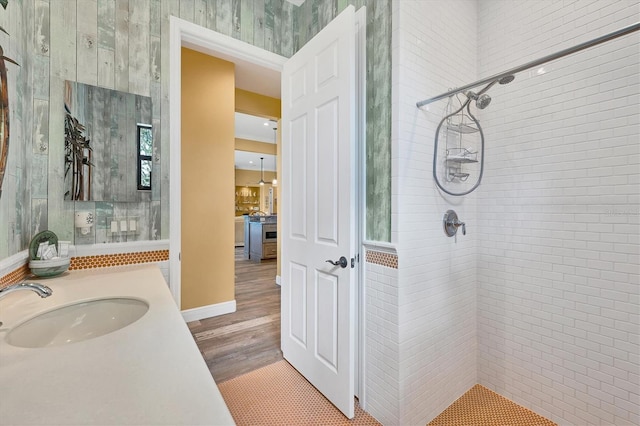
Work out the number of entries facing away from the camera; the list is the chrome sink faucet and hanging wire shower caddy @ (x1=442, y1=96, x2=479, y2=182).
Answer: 0

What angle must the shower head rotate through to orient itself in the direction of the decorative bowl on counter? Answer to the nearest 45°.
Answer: approximately 90° to its right

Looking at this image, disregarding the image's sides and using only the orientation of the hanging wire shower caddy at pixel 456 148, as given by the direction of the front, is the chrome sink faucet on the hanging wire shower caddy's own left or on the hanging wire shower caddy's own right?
on the hanging wire shower caddy's own right

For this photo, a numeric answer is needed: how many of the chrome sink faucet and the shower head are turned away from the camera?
0

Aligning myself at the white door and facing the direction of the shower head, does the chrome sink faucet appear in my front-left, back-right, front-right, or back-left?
back-right

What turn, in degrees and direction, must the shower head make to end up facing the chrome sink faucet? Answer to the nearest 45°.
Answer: approximately 90° to its right

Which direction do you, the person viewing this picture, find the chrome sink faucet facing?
facing to the right of the viewer

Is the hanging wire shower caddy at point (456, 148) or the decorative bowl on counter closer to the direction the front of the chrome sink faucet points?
the hanging wire shower caddy

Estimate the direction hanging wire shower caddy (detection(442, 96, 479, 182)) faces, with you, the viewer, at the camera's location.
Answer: facing the viewer and to the right of the viewer

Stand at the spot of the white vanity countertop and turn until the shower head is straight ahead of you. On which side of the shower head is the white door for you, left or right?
left

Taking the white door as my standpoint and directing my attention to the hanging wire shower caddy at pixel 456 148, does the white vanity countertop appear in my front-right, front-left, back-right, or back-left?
back-right

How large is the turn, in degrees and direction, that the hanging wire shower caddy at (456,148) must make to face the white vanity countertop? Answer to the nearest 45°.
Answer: approximately 45° to its right
